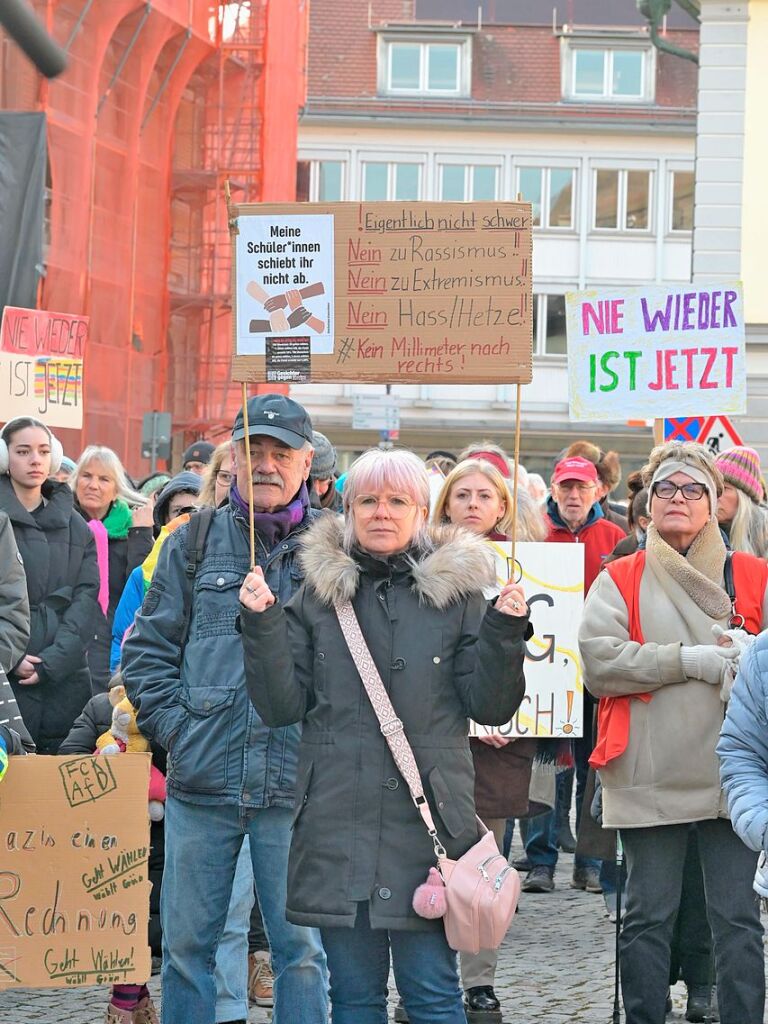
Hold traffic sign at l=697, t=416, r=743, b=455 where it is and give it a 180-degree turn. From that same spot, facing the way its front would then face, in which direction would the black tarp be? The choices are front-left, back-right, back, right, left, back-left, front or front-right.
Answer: front-left

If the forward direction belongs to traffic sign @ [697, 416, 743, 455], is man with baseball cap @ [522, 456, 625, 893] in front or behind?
in front

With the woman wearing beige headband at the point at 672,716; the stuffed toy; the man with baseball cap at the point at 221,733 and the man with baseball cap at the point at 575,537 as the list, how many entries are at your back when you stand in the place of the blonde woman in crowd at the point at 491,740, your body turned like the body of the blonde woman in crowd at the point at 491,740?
1

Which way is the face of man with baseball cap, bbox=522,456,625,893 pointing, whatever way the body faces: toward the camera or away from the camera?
toward the camera

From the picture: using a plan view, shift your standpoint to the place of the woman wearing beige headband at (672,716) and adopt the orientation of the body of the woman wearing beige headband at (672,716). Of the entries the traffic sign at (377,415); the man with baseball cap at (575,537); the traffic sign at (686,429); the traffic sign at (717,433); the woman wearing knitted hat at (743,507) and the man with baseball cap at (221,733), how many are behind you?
5

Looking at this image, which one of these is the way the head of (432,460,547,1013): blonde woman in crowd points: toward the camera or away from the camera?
toward the camera

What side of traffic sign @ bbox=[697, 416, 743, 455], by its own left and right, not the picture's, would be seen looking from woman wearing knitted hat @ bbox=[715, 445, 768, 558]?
front

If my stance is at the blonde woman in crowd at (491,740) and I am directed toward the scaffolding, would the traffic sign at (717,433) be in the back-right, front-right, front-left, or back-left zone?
front-right

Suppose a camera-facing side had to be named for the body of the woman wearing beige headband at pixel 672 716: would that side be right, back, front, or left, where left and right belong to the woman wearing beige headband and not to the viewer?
front

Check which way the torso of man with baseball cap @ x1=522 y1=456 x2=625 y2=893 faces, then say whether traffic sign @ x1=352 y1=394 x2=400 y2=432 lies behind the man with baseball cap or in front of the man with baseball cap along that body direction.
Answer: behind

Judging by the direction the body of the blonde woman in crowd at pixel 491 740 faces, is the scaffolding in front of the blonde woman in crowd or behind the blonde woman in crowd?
behind

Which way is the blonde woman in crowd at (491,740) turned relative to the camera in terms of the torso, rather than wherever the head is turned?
toward the camera

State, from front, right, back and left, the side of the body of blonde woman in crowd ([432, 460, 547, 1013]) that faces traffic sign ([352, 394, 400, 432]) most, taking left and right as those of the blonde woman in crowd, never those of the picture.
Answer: back

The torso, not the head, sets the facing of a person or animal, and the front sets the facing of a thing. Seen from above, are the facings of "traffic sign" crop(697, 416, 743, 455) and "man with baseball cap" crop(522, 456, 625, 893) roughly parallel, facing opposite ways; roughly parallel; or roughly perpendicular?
roughly parallel
